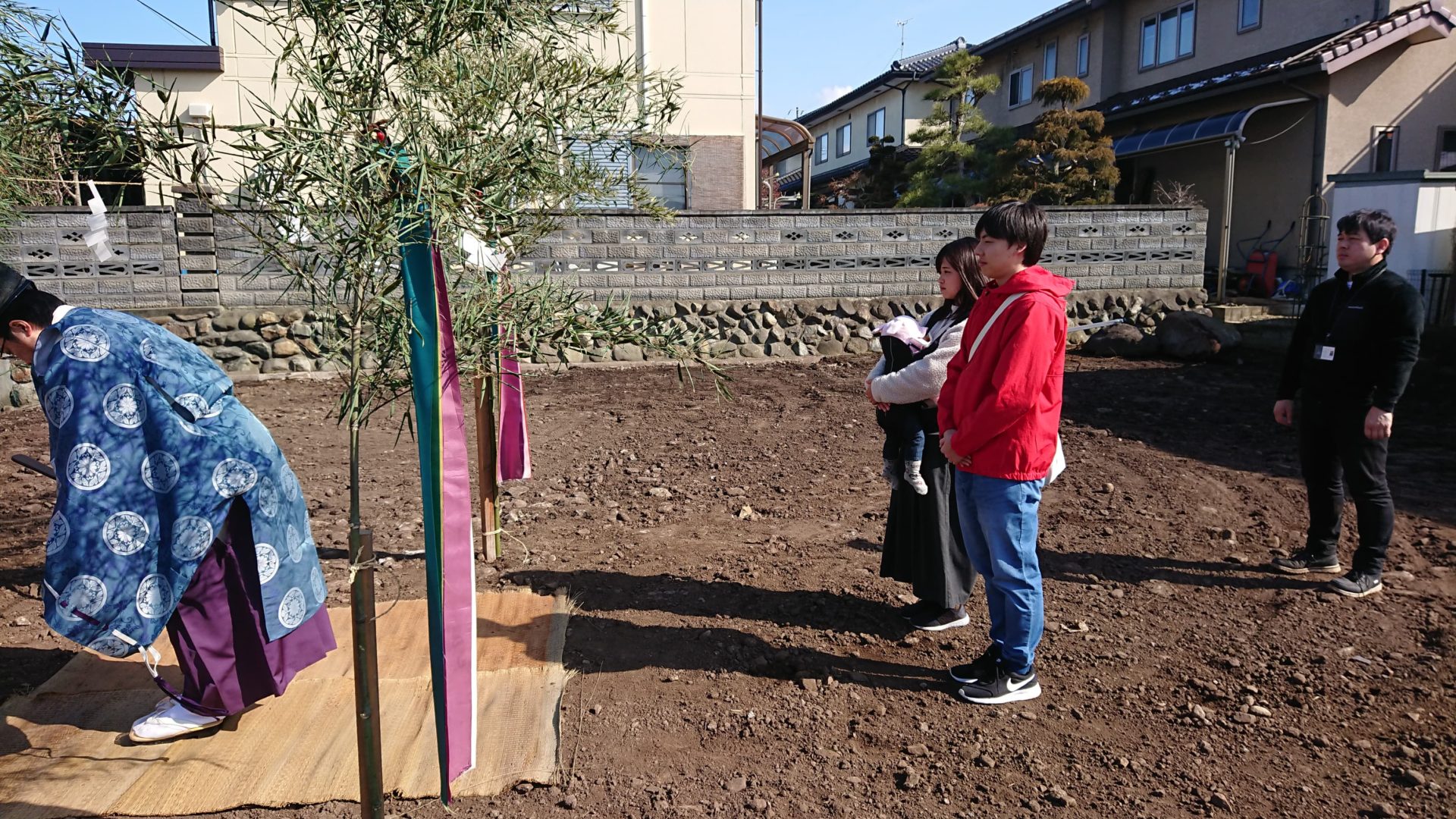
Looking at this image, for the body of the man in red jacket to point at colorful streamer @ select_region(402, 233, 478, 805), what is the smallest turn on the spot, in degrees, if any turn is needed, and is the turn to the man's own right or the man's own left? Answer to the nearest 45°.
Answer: approximately 45° to the man's own left

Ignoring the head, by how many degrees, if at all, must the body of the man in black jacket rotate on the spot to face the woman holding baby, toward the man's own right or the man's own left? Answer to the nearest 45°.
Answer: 0° — they already face them

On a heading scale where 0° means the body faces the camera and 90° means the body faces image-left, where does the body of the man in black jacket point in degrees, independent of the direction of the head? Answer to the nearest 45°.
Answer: approximately 45°

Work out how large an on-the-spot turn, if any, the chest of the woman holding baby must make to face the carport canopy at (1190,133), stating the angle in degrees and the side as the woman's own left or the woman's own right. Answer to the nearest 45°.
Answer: approximately 90° to the woman's own right

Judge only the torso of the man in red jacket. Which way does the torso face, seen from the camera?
to the viewer's left

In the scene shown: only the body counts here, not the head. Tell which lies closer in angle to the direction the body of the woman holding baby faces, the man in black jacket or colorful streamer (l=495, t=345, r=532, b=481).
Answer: the colorful streamer

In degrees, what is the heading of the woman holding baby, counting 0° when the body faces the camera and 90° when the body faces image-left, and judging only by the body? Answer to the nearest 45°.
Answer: approximately 90°

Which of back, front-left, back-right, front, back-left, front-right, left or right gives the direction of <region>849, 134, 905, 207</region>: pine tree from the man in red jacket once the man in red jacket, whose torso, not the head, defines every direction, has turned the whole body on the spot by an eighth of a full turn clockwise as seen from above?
front-right

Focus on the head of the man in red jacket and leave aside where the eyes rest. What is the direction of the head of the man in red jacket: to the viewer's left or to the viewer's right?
to the viewer's left

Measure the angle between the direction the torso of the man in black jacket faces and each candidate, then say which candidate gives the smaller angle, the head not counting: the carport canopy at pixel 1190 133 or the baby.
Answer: the baby
